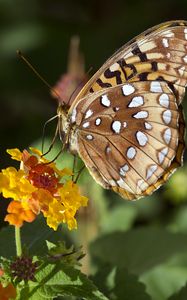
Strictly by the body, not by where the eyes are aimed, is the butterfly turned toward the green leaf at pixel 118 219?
no

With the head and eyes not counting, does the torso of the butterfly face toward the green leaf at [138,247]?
no

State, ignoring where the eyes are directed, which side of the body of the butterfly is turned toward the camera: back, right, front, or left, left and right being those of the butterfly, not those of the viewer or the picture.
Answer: left
